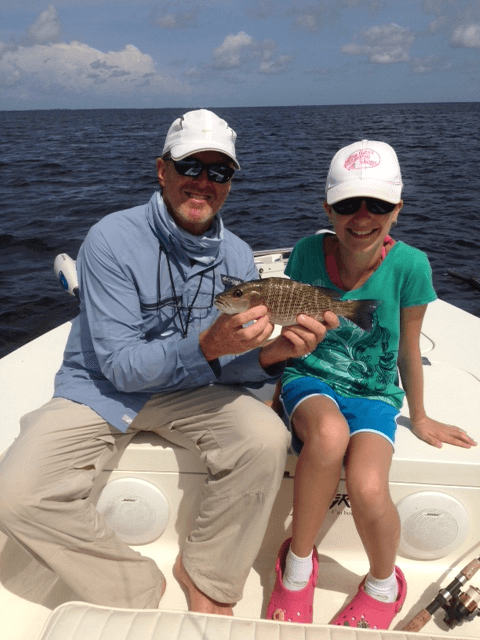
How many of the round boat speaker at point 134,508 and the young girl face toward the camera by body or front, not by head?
2

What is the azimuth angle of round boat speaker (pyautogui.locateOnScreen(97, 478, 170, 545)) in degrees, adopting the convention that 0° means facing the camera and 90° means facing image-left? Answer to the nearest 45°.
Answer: approximately 0°

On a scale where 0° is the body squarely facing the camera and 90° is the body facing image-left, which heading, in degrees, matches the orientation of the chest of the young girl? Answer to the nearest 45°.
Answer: approximately 0°

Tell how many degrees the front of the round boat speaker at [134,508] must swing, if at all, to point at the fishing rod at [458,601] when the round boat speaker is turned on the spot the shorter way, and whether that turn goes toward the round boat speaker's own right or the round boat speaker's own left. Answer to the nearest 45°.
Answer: approximately 45° to the round boat speaker's own left

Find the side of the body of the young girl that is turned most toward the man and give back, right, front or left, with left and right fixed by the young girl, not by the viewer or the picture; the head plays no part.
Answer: right

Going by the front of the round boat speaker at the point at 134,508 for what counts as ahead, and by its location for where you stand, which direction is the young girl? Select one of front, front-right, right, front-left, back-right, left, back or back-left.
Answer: left
